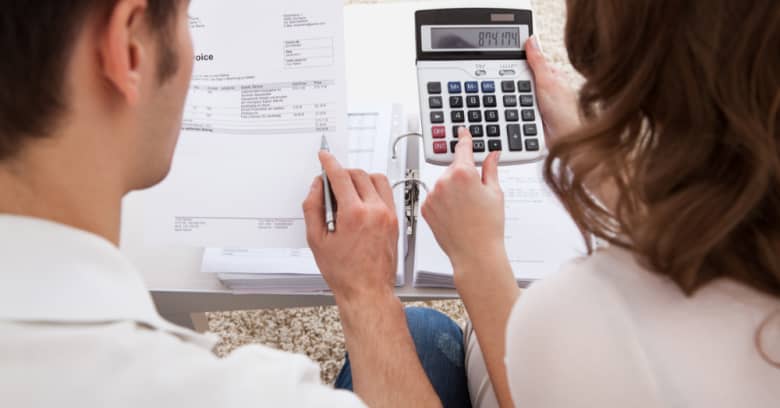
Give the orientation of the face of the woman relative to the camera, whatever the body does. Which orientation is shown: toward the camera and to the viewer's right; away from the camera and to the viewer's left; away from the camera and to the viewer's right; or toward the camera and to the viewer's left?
away from the camera and to the viewer's left

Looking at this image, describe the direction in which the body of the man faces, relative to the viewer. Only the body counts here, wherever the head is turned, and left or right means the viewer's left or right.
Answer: facing away from the viewer and to the right of the viewer
